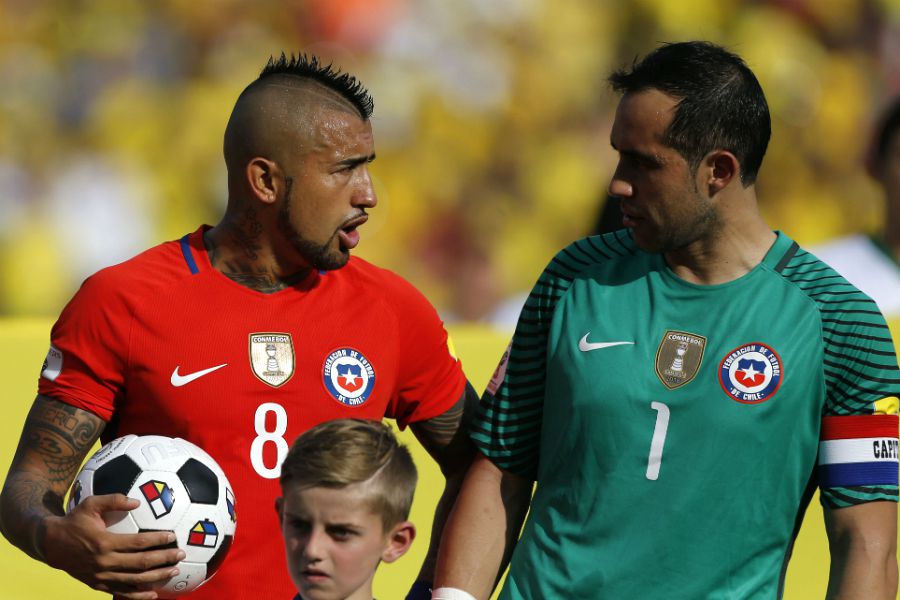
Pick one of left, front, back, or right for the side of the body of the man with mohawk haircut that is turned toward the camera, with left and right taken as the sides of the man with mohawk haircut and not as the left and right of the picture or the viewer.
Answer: front

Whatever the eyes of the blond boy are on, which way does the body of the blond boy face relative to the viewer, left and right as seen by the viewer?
facing the viewer and to the left of the viewer

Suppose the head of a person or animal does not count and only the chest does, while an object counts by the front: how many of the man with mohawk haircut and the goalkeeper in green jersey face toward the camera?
2

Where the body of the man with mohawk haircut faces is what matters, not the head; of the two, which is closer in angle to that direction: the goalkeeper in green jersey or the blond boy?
the blond boy

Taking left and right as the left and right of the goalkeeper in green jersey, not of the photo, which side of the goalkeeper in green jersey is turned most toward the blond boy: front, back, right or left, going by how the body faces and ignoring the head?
right

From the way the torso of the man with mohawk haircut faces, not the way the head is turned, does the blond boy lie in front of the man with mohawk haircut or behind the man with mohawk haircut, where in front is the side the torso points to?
in front

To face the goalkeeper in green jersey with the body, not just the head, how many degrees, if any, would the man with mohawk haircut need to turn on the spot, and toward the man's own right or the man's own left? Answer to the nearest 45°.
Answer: approximately 45° to the man's own left

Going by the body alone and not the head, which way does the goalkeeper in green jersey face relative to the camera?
toward the camera

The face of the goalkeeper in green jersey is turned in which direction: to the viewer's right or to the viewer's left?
to the viewer's left

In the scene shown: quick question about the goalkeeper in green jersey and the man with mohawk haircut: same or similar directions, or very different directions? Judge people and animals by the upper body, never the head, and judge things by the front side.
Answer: same or similar directions

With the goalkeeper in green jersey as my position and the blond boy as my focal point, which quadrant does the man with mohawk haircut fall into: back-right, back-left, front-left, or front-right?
front-right

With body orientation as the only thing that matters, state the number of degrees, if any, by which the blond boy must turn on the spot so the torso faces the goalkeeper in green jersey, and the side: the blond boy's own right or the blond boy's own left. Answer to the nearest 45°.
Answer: approximately 135° to the blond boy's own left

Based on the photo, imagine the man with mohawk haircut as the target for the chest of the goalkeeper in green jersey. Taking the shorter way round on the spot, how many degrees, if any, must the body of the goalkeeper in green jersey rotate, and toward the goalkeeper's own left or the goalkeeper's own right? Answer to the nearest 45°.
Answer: approximately 90° to the goalkeeper's own right
